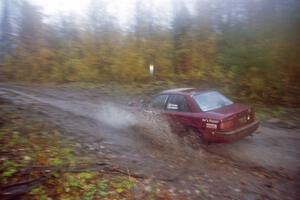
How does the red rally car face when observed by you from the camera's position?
facing away from the viewer and to the left of the viewer
